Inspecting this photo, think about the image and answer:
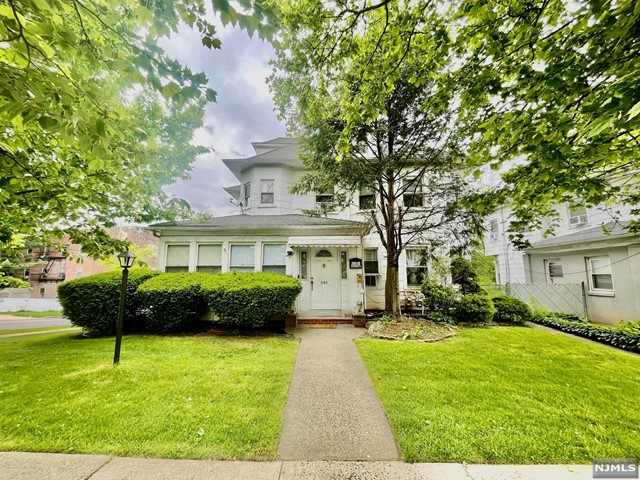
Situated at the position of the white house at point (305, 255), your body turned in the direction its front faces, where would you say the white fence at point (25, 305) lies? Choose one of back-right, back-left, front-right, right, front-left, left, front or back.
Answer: back-right

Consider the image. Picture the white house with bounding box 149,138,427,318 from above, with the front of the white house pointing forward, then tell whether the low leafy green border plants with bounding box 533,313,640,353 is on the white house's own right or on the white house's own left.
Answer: on the white house's own left

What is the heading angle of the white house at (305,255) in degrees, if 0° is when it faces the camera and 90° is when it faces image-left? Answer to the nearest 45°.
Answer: approximately 0°

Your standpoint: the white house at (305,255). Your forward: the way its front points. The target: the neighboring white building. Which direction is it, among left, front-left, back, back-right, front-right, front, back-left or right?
left

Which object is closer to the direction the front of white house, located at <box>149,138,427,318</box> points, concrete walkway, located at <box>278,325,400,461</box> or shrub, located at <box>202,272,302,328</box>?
the concrete walkway

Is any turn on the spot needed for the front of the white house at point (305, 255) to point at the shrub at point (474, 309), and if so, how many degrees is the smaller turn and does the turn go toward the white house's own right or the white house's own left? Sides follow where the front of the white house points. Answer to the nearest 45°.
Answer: approximately 90° to the white house's own left

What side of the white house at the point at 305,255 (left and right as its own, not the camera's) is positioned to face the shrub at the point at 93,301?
right

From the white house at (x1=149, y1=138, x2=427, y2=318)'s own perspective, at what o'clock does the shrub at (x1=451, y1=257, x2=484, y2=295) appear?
The shrub is roughly at 9 o'clock from the white house.
